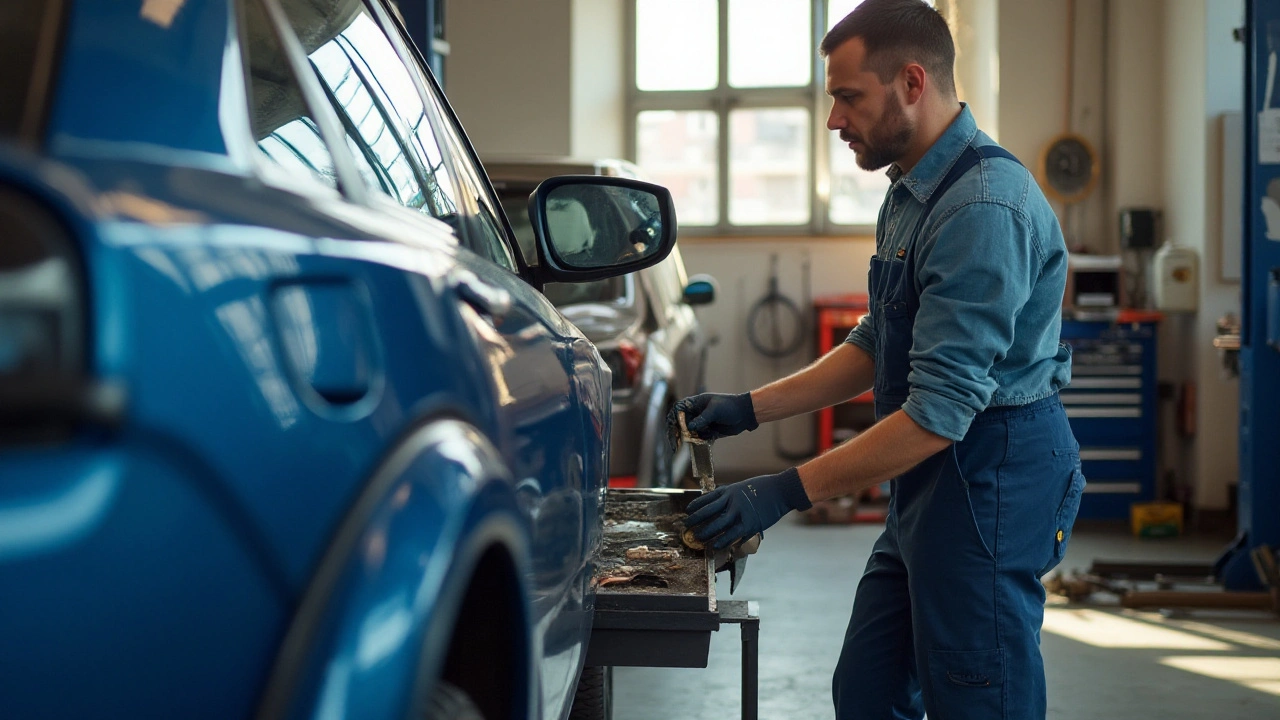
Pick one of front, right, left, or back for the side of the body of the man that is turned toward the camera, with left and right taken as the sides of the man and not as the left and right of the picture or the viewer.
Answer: left

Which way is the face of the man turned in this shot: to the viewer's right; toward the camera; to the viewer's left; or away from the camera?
to the viewer's left

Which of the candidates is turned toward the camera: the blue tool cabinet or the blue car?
the blue tool cabinet

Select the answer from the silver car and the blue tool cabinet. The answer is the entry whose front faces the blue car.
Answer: the blue tool cabinet

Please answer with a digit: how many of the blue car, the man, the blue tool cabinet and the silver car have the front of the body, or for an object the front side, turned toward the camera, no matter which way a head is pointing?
1

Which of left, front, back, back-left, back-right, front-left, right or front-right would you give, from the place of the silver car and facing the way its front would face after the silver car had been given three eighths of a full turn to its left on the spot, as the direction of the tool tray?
front-left

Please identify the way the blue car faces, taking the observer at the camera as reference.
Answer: facing away from the viewer and to the right of the viewer

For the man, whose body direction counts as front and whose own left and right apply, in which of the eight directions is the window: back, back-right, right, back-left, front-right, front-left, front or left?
right

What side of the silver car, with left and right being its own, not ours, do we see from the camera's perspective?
back

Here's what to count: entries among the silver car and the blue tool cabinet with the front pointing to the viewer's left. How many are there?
0

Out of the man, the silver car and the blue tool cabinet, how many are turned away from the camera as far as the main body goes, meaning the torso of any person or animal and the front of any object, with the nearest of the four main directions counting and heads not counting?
1

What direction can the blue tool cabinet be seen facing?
toward the camera

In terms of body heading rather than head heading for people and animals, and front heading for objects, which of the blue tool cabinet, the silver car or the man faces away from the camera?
the silver car

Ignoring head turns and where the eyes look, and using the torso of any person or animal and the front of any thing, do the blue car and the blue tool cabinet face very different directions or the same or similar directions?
very different directions

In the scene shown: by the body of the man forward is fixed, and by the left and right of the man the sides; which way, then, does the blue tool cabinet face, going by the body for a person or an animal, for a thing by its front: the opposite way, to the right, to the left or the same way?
to the left

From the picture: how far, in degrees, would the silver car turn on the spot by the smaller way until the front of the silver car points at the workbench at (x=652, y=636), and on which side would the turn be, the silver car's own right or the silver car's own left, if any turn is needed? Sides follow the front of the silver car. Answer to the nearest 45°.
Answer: approximately 180°
